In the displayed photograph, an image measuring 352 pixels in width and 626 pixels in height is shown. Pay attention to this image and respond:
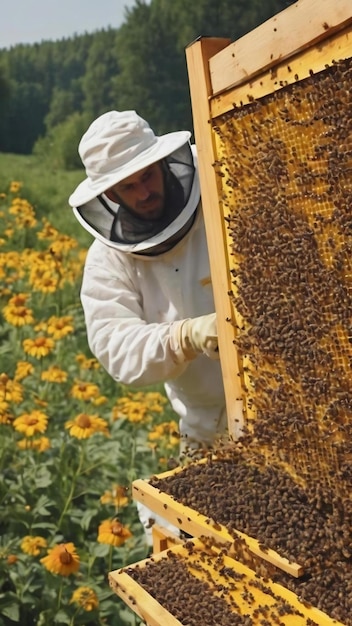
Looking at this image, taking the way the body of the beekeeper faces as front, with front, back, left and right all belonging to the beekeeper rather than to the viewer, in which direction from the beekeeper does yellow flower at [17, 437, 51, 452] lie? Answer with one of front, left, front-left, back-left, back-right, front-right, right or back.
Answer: back

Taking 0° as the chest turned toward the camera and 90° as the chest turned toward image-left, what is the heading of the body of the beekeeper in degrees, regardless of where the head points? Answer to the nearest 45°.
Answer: approximately 315°

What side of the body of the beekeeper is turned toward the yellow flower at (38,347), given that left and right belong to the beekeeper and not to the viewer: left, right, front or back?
back

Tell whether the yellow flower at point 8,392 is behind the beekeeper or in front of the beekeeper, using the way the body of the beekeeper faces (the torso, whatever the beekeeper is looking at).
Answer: behind

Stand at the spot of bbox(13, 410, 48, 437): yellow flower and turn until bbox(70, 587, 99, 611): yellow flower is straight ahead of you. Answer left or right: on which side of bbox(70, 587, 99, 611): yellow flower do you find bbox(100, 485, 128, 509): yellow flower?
left

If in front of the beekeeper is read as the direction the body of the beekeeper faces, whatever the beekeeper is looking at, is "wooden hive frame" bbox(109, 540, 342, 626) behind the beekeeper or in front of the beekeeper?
in front
